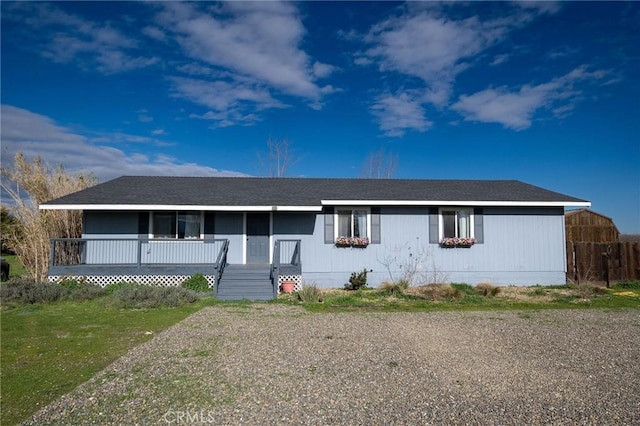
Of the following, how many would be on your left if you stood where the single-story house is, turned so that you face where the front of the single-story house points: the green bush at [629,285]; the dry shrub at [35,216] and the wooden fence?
2

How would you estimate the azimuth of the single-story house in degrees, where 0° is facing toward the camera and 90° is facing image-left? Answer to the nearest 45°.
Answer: approximately 0°

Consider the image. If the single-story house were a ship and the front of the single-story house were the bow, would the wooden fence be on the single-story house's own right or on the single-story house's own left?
on the single-story house's own left

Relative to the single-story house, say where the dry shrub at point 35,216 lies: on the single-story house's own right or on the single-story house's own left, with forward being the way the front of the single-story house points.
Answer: on the single-story house's own right

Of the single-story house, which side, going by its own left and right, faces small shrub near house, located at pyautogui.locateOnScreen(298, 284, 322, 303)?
front

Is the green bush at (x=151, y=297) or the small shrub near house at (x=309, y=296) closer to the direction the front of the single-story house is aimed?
the small shrub near house
